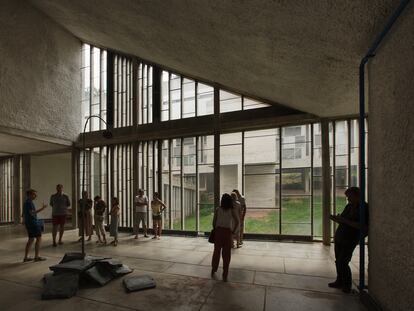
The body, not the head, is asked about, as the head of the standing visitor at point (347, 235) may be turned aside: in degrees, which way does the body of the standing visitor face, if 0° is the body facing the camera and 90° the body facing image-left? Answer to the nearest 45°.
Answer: approximately 90°

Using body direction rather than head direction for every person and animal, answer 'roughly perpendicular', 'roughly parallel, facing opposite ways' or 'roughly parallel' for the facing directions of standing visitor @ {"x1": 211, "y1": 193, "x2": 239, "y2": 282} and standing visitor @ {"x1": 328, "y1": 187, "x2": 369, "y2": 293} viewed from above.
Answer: roughly perpendicular

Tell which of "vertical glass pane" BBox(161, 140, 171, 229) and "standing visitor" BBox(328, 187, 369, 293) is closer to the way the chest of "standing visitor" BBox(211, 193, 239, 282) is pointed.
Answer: the vertical glass pane

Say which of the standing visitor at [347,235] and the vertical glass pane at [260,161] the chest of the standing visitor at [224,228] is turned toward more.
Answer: the vertical glass pane

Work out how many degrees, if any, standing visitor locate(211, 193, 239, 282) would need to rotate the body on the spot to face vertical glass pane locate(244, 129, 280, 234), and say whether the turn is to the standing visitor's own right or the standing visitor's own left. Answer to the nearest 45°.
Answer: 0° — they already face it

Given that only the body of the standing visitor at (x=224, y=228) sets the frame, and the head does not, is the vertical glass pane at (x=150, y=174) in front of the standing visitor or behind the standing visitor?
in front

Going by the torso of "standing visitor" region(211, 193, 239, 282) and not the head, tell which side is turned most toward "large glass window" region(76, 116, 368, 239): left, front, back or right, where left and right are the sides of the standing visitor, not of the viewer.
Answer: front

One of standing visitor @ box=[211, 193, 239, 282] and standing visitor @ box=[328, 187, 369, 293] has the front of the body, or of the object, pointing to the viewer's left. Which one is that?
standing visitor @ box=[328, 187, 369, 293]

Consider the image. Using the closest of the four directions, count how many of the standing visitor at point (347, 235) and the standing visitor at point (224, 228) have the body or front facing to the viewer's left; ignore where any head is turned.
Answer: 1

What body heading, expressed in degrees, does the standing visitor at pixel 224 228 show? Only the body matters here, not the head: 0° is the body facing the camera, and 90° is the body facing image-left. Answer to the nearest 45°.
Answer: approximately 180°
